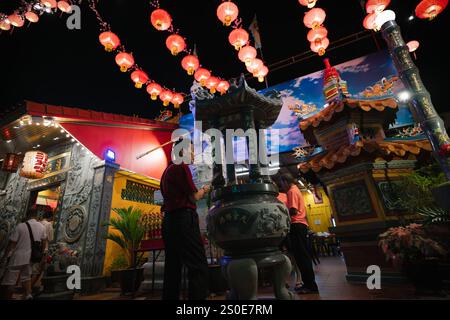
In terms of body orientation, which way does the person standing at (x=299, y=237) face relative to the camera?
to the viewer's left

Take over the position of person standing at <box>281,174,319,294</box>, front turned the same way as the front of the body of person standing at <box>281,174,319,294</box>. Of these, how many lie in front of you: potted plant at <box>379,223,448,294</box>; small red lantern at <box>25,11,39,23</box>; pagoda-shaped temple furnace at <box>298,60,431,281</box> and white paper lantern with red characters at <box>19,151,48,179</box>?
2

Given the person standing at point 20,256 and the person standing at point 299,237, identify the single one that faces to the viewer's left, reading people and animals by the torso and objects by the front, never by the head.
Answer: the person standing at point 299,237

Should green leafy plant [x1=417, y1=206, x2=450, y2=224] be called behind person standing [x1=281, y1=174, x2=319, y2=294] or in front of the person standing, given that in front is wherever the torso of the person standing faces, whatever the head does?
behind

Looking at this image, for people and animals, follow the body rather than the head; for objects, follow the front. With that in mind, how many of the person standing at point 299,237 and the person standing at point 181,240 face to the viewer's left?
1
